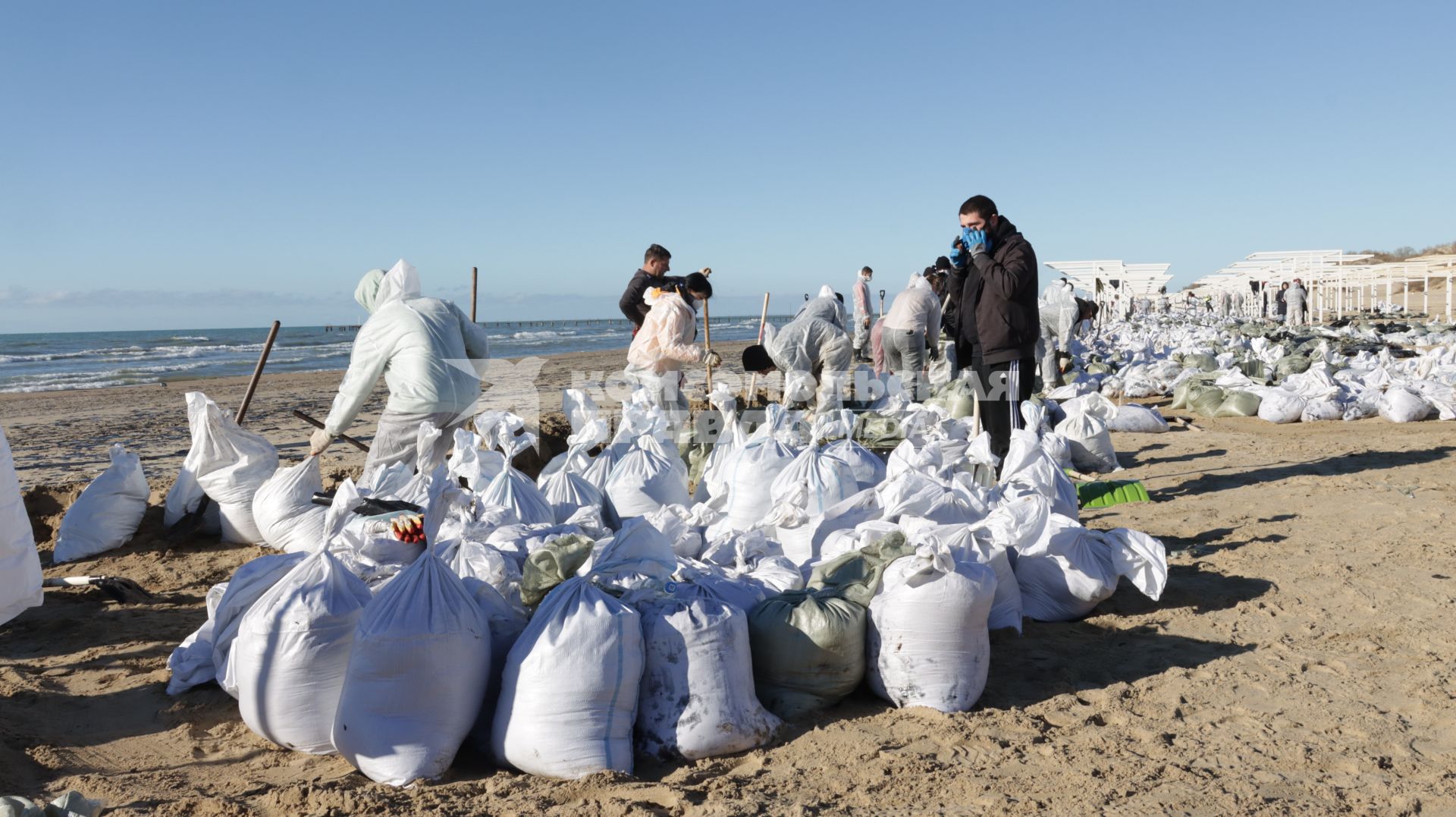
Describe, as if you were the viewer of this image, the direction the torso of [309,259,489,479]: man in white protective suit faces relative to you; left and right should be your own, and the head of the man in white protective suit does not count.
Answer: facing away from the viewer and to the left of the viewer

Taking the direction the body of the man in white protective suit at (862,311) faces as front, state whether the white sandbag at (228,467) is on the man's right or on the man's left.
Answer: on the man's right

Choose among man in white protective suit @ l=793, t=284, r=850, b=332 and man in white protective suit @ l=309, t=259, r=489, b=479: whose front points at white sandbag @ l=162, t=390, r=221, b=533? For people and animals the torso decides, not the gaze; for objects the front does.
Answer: man in white protective suit @ l=309, t=259, r=489, b=479

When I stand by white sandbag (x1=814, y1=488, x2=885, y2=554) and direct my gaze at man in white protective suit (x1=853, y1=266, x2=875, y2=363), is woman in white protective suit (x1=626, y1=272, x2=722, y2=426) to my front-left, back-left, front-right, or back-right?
front-left

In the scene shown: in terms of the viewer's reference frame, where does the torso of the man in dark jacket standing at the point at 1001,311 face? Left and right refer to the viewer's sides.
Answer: facing the viewer and to the left of the viewer

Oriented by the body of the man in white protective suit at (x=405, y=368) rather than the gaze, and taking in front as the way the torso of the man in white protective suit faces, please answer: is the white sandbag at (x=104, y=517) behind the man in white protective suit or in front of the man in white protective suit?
in front

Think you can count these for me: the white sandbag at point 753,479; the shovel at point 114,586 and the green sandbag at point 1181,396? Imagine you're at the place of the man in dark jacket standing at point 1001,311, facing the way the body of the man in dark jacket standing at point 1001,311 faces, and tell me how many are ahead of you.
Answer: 2

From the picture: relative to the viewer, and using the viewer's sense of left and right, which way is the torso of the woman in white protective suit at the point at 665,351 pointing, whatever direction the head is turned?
facing to the right of the viewer

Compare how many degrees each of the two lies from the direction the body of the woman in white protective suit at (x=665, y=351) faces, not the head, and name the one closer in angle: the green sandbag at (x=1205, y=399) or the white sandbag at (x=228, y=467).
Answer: the green sandbag

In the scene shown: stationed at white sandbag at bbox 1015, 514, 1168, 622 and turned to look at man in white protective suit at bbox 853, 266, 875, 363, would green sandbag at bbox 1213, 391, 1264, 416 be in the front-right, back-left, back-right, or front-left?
front-right
